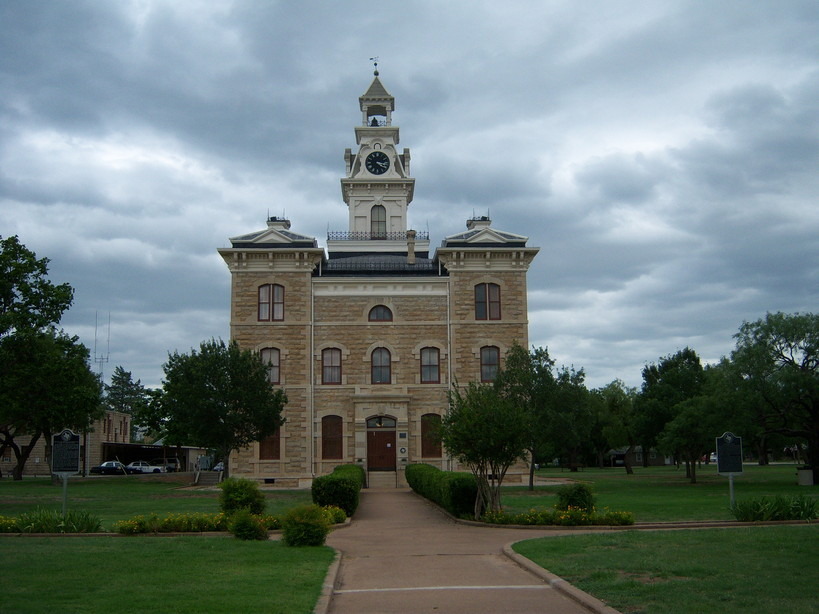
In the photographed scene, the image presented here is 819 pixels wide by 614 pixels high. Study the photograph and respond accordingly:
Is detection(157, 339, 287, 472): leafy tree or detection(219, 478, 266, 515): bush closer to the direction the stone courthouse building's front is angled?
the bush

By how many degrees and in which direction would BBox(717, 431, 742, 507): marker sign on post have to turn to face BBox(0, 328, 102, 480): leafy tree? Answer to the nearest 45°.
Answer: approximately 90° to its right

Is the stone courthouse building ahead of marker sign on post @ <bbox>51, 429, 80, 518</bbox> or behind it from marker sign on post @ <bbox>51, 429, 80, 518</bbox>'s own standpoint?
behind

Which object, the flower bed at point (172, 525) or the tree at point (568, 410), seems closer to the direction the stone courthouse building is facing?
the flower bed

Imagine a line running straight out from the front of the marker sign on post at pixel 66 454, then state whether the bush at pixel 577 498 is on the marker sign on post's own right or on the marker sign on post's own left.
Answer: on the marker sign on post's own left

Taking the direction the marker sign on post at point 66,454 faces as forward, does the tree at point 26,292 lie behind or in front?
behind

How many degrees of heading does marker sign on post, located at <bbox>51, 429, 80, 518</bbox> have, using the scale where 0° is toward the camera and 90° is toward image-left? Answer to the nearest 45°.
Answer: approximately 0°

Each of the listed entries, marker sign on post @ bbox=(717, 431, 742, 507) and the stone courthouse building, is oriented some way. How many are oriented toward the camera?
2

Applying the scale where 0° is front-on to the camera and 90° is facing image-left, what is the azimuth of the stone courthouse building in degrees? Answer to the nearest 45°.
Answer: approximately 0°
